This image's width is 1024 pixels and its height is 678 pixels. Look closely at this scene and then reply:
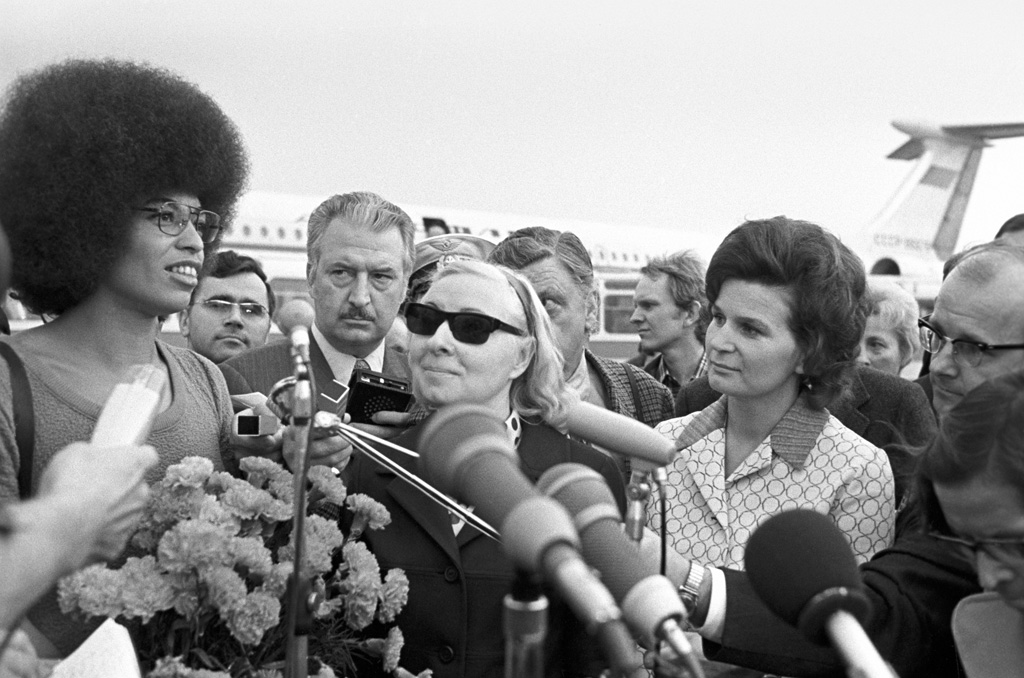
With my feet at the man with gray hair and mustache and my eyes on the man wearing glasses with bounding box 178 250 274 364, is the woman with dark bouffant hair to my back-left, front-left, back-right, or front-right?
back-right

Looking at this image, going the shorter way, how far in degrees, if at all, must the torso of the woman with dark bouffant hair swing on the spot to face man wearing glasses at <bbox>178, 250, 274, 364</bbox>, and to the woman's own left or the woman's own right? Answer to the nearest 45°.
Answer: approximately 90° to the woman's own right
